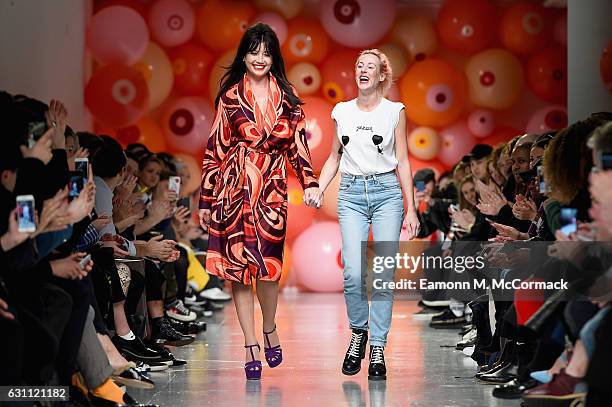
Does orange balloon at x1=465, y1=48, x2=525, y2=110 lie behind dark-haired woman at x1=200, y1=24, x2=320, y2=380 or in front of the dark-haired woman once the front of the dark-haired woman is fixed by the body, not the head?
behind

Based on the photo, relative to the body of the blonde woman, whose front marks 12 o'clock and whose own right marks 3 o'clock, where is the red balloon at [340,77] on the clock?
The red balloon is roughly at 6 o'clock from the blonde woman.

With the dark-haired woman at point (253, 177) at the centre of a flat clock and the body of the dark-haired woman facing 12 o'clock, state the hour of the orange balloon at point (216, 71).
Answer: The orange balloon is roughly at 6 o'clock from the dark-haired woman.

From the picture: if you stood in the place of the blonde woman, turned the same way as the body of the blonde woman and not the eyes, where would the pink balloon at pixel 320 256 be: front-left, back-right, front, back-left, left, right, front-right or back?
back

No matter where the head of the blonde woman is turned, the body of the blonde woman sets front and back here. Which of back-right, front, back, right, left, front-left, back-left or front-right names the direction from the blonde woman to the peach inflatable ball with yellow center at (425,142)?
back

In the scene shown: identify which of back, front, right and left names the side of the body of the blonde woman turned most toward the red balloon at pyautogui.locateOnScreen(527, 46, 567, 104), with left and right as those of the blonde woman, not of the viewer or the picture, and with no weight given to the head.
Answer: back

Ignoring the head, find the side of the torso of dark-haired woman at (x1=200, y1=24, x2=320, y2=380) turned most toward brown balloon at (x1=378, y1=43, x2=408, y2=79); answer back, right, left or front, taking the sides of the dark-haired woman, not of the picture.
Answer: back

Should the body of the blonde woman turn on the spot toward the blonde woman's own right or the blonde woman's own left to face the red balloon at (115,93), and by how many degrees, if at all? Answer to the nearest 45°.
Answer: approximately 135° to the blonde woman's own right

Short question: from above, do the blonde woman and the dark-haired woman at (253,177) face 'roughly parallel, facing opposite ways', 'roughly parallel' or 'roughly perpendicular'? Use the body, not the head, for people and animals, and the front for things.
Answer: roughly parallel

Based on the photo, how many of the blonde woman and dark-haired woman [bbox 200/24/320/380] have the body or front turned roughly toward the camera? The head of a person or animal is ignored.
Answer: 2

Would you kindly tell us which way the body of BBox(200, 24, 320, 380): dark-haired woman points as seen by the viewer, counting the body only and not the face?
toward the camera

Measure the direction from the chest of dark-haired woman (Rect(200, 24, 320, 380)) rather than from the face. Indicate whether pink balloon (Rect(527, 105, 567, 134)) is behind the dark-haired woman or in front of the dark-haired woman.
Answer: behind

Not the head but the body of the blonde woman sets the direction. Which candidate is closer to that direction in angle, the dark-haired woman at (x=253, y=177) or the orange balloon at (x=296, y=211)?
the dark-haired woman

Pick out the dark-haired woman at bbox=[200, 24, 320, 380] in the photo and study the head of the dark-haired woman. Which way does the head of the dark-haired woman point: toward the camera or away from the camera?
toward the camera

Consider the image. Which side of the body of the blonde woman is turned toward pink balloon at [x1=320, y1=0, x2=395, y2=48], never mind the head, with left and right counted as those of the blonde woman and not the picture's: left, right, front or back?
back
